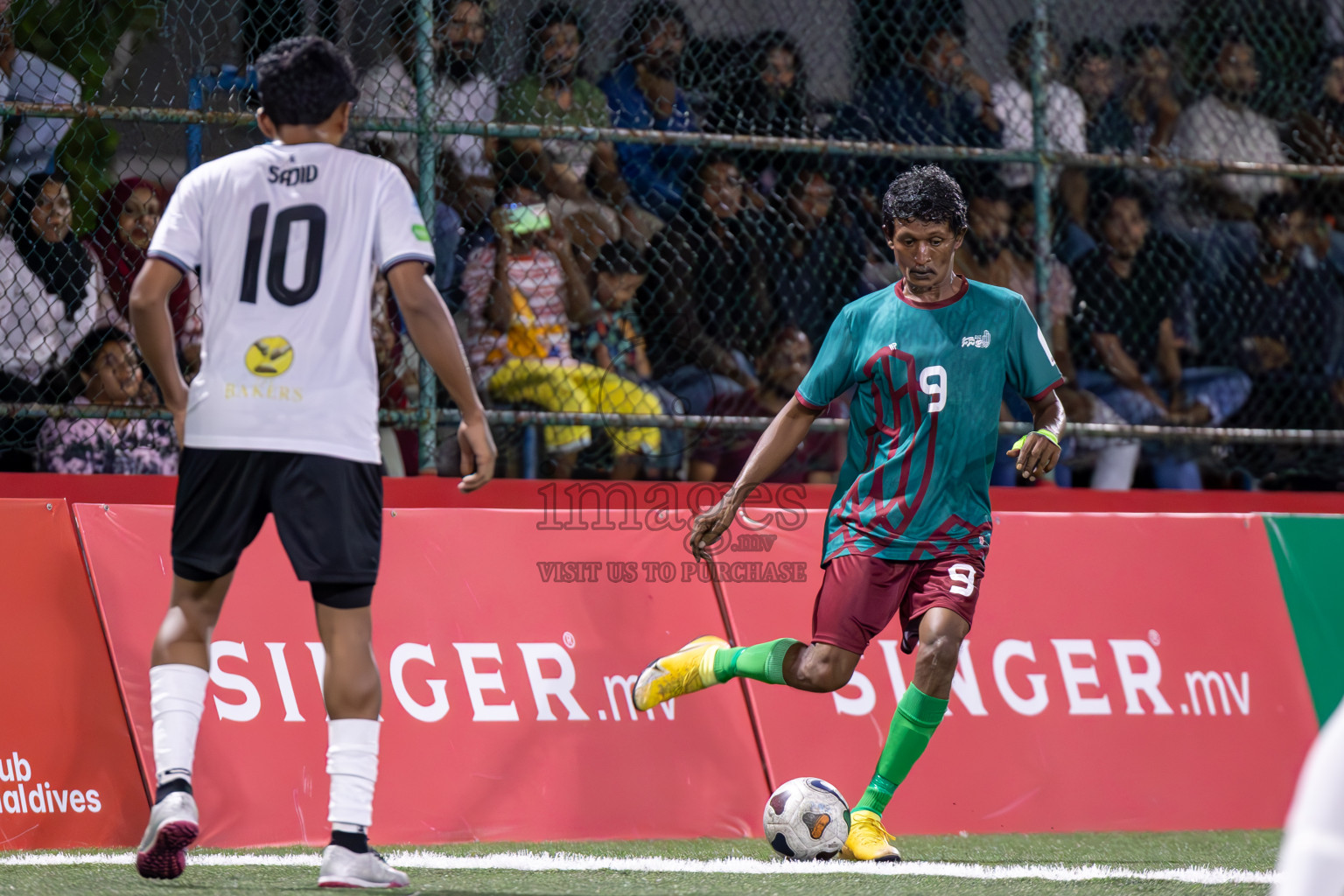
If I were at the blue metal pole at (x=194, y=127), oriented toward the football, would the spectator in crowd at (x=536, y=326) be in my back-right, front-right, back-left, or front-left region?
front-left

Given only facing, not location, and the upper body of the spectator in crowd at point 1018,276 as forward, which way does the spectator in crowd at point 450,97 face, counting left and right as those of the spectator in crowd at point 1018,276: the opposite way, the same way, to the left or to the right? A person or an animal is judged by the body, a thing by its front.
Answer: the same way

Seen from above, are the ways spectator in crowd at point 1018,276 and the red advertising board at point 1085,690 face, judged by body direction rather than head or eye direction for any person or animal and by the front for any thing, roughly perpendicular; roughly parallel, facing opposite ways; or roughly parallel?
roughly parallel

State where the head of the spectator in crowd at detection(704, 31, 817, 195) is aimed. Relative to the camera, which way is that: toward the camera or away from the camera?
toward the camera

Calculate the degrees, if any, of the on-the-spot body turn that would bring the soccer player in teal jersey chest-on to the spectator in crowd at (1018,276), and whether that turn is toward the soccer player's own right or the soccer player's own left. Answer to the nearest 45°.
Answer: approximately 180°

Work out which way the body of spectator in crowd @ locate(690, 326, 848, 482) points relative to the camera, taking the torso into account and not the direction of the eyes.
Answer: toward the camera

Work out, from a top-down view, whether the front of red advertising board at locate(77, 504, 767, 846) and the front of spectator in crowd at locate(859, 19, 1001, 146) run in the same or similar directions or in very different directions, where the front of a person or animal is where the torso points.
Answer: same or similar directions

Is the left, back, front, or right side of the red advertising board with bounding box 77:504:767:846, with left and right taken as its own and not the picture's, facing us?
front

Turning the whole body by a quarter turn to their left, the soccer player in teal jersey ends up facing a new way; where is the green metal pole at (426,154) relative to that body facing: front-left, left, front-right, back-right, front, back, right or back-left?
back-left

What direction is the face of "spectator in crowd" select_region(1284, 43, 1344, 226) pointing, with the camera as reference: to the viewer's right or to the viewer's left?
to the viewer's left

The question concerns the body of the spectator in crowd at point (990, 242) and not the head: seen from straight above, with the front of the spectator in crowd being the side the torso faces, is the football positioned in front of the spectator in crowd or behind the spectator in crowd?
in front

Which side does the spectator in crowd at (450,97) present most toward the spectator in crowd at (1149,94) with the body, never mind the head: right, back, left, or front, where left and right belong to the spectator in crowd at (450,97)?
left

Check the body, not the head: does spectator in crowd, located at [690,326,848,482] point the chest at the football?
yes

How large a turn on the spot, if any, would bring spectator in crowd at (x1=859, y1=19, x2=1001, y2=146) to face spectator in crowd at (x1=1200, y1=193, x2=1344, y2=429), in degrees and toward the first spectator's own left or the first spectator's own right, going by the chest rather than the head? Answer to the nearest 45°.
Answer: approximately 90° to the first spectator's own left

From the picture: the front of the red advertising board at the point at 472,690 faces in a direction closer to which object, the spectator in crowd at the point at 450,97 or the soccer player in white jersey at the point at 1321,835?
the soccer player in white jersey

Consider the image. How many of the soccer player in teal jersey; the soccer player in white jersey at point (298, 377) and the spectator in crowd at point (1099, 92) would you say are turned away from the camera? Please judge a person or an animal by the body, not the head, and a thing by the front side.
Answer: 1

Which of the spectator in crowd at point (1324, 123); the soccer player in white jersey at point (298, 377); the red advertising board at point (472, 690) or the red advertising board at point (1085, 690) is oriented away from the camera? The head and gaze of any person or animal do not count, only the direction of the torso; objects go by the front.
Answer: the soccer player in white jersey

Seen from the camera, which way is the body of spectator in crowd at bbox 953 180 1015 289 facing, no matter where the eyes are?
toward the camera
